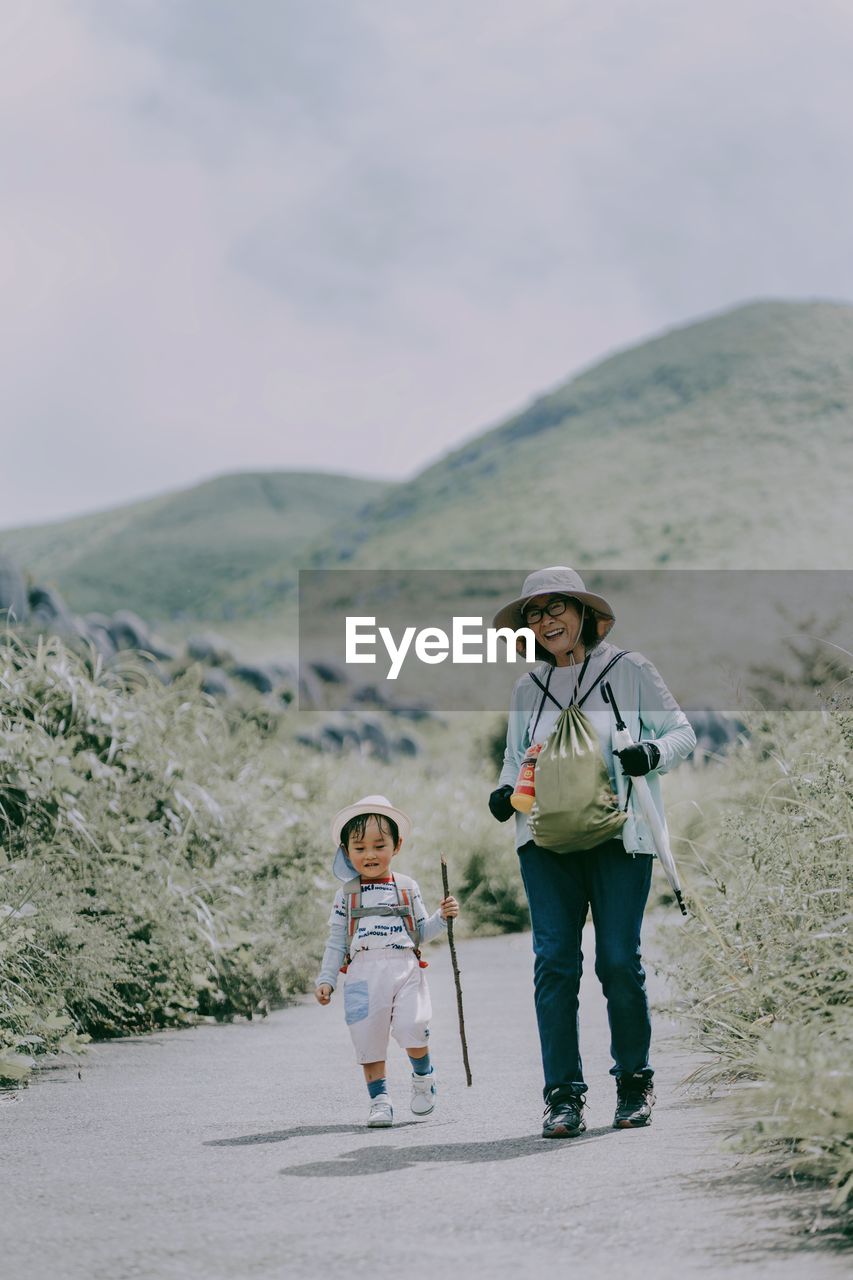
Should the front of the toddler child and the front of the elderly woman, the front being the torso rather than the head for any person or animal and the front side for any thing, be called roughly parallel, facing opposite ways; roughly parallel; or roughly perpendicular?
roughly parallel

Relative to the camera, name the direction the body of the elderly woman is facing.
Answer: toward the camera

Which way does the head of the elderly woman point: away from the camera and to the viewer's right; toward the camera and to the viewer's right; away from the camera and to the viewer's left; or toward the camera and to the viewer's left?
toward the camera and to the viewer's left

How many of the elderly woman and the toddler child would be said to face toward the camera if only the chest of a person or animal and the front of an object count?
2

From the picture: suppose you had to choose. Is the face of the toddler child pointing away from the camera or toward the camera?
toward the camera

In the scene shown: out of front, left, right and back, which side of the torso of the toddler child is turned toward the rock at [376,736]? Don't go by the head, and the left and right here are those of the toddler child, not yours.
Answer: back

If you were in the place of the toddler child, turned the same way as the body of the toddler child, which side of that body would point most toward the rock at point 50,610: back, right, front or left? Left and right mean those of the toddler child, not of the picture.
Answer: back

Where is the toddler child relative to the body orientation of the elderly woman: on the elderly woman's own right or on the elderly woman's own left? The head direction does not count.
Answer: on the elderly woman's own right

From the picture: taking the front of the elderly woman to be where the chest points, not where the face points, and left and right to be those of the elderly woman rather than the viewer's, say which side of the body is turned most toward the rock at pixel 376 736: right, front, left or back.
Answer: back

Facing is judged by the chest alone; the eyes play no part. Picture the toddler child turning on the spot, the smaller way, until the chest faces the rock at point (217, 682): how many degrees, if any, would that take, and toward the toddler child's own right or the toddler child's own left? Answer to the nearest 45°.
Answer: approximately 180°

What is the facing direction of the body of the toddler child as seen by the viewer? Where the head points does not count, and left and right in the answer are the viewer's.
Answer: facing the viewer
